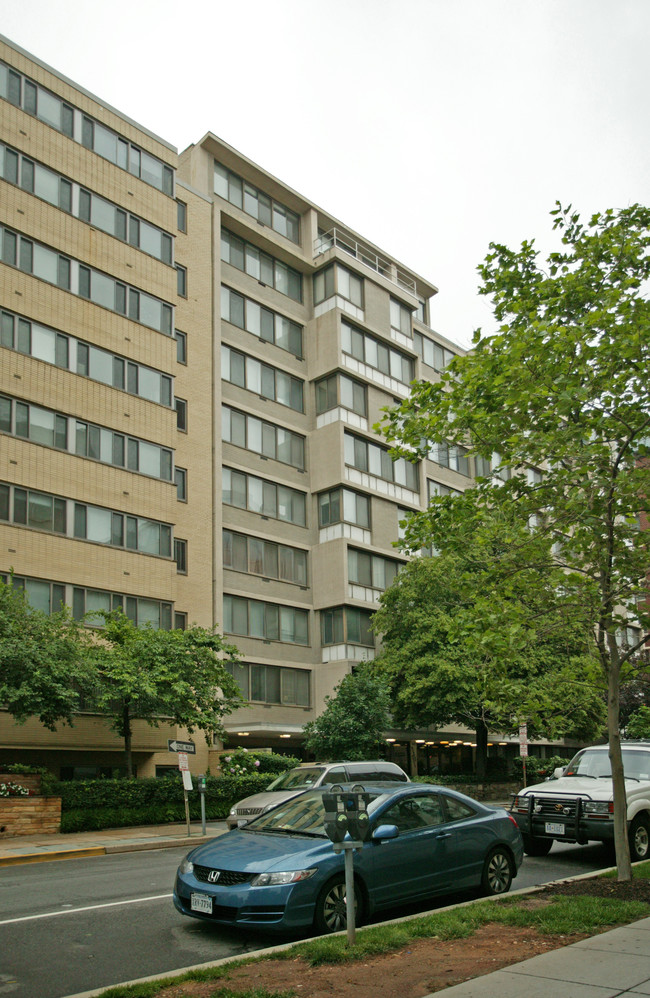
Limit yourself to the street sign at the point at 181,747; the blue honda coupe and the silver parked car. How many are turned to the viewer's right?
0

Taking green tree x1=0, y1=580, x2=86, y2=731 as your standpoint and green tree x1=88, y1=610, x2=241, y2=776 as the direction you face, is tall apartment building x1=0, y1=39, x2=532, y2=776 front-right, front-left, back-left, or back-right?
front-left

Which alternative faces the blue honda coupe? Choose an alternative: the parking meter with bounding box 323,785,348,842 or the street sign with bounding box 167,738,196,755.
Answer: the street sign

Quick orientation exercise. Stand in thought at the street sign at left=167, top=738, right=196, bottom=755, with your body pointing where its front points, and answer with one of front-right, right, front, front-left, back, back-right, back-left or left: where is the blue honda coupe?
front

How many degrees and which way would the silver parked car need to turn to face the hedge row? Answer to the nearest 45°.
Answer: approximately 90° to its right

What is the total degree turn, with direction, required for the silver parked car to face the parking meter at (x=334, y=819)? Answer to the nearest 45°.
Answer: approximately 45° to its left

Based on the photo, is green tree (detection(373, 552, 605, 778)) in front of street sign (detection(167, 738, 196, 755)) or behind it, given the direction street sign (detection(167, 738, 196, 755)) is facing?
behind

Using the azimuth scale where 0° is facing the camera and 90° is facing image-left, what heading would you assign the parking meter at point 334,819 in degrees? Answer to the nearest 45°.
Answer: approximately 315°

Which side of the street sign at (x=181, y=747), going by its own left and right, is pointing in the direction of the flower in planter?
right

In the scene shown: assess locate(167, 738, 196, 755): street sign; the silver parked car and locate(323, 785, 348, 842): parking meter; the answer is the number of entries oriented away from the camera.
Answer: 0

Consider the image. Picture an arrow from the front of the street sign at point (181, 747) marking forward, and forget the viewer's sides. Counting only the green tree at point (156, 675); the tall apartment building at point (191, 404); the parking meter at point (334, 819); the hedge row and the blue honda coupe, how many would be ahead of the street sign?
2

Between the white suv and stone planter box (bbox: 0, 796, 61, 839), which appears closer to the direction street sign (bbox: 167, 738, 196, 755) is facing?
the white suv

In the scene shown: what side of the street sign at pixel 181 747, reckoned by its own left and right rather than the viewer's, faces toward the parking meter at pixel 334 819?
front

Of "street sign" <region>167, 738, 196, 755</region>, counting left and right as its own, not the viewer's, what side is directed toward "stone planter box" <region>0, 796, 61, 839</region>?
right

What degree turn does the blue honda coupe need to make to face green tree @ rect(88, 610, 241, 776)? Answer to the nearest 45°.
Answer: approximately 135° to its right

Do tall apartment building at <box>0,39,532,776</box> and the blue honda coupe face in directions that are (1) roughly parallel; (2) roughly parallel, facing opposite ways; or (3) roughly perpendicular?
roughly perpendicular

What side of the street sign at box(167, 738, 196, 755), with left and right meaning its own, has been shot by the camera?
front

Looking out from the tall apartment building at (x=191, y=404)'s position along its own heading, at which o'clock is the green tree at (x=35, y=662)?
The green tree is roughly at 2 o'clock from the tall apartment building.

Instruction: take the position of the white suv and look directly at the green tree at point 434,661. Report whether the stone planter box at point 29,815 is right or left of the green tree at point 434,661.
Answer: left
